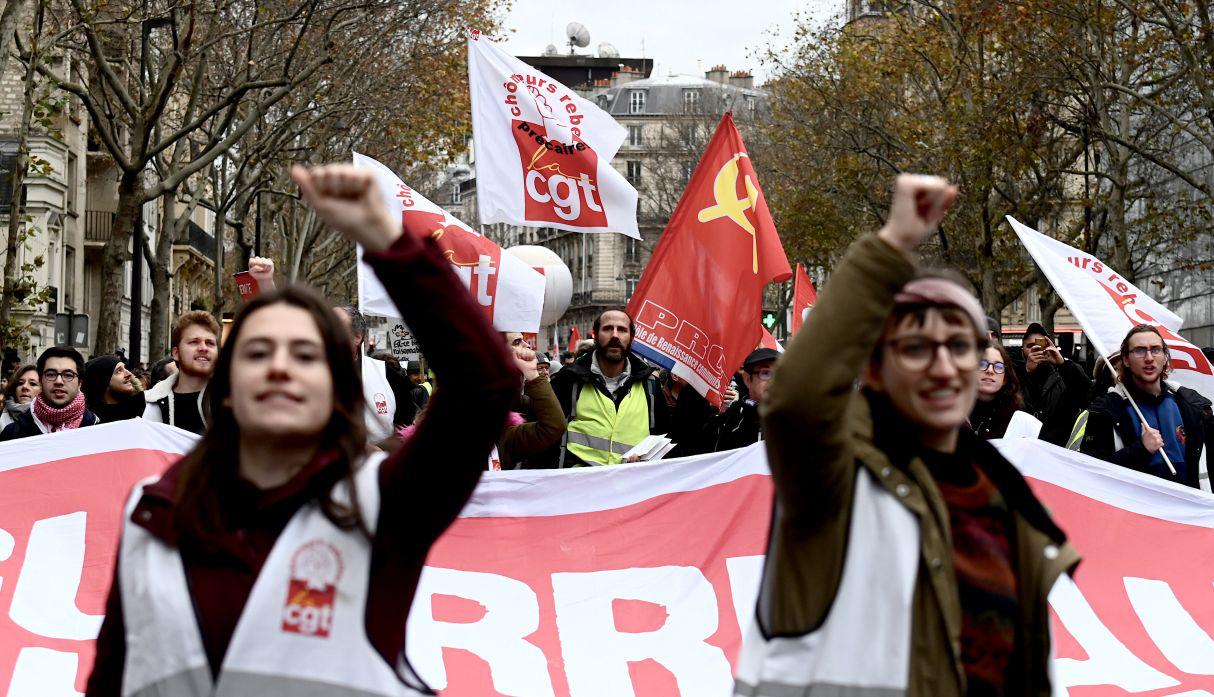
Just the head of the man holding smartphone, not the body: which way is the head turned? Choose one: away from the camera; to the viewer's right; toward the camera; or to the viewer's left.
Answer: toward the camera

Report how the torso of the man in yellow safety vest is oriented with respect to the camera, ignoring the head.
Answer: toward the camera

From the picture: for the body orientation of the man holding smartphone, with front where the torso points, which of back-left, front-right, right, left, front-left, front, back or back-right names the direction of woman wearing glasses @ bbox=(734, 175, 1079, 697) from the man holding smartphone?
front

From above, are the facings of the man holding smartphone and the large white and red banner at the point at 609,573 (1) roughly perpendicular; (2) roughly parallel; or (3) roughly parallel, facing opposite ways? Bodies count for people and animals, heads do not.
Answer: roughly parallel

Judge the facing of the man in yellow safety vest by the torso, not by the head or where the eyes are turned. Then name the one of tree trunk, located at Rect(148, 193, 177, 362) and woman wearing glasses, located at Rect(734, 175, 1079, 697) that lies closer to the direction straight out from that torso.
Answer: the woman wearing glasses

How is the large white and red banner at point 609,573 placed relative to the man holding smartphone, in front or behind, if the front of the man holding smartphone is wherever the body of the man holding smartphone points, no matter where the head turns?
in front

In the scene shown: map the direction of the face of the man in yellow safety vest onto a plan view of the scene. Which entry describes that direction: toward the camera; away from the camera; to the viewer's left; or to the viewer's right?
toward the camera

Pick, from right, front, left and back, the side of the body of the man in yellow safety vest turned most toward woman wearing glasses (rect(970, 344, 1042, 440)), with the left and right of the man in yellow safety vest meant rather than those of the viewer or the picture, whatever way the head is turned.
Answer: left

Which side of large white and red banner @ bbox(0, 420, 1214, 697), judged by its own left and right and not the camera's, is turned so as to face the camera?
front

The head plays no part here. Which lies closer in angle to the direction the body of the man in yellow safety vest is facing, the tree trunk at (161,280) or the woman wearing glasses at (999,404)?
the woman wearing glasses

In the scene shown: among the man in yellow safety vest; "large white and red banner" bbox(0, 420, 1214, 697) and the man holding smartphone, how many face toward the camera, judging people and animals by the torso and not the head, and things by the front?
3

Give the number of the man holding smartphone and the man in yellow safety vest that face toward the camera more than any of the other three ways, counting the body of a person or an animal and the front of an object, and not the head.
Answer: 2

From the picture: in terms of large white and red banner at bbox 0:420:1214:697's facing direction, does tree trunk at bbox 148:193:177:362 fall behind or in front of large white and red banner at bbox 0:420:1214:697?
behind
